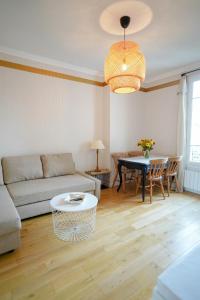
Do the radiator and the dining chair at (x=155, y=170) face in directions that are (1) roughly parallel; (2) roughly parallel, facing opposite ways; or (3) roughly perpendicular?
roughly perpendicular

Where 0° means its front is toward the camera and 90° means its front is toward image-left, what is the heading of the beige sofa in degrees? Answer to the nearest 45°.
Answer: approximately 315°

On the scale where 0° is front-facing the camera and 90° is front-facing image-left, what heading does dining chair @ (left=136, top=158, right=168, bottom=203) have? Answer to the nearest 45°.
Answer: approximately 135°

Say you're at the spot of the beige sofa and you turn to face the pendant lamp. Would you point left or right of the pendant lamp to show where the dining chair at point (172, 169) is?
left
